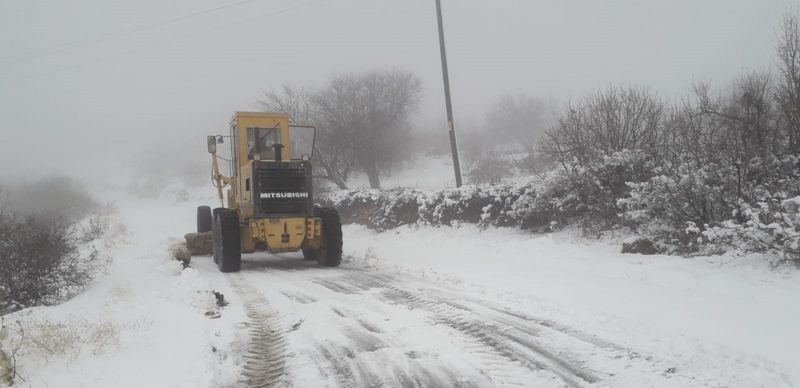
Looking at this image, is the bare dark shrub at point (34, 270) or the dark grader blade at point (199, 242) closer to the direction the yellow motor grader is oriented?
the dark grader blade

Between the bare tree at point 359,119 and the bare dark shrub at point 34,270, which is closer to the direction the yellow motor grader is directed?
the bare tree

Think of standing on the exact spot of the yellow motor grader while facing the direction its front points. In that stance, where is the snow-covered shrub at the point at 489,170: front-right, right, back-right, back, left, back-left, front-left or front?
front-right

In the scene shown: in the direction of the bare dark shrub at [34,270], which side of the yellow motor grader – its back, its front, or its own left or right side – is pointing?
left

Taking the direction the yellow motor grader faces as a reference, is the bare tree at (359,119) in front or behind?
in front

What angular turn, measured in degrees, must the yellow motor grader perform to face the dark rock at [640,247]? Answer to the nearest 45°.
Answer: approximately 135° to its right

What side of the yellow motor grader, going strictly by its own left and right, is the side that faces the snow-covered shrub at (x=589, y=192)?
right

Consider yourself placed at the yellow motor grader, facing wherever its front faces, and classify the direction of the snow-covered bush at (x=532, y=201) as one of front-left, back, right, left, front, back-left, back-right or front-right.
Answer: right

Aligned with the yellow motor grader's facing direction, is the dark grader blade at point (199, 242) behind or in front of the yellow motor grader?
in front

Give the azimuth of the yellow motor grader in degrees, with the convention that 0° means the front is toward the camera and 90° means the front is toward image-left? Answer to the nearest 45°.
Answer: approximately 180°

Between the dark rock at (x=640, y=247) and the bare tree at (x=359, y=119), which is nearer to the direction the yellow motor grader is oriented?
the bare tree
